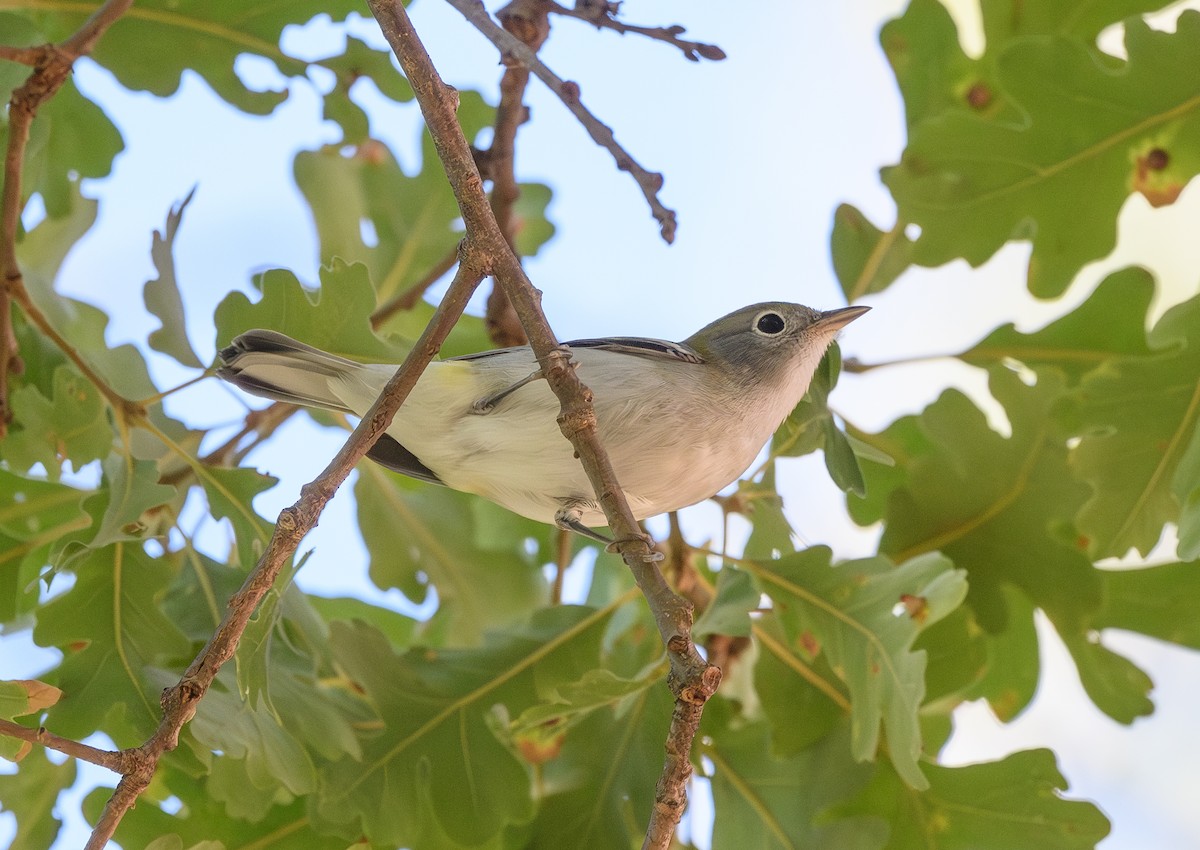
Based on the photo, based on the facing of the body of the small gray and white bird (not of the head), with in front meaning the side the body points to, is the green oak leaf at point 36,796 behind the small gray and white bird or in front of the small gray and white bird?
behind

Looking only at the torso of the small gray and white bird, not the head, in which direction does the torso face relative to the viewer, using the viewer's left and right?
facing to the right of the viewer

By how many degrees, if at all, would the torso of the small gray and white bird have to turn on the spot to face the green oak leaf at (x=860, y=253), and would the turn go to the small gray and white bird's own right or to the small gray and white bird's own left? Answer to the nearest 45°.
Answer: approximately 45° to the small gray and white bird's own left

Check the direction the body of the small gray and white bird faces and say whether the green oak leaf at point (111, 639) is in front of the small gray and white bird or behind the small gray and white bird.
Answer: behind

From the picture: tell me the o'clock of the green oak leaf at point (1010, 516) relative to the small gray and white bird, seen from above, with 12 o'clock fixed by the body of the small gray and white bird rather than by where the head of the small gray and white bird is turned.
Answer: The green oak leaf is roughly at 11 o'clock from the small gray and white bird.

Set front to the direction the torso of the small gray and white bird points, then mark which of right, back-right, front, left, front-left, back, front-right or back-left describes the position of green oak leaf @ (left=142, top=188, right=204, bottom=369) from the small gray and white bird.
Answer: back

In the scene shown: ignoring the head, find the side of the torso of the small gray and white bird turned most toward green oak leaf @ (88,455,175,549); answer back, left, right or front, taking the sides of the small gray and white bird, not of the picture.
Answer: back

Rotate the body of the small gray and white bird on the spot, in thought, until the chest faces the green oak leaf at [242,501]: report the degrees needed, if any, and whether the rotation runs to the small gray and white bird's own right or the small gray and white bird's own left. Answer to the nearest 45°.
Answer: approximately 180°
